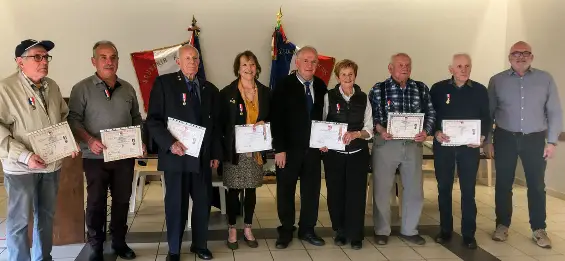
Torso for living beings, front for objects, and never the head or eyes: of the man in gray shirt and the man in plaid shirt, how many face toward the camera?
2

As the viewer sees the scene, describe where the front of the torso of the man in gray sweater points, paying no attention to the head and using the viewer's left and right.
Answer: facing the viewer and to the right of the viewer

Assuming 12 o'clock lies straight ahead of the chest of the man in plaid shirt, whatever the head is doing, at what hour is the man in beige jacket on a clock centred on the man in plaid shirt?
The man in beige jacket is roughly at 2 o'clock from the man in plaid shirt.

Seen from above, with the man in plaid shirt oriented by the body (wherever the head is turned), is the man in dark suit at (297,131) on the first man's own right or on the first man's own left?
on the first man's own right

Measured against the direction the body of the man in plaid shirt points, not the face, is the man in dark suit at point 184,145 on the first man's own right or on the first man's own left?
on the first man's own right

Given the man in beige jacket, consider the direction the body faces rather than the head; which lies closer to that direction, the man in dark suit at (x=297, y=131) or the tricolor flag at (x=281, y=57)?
the man in dark suit

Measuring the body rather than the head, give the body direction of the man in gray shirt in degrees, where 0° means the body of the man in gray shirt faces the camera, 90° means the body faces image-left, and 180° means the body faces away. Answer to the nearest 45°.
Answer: approximately 0°

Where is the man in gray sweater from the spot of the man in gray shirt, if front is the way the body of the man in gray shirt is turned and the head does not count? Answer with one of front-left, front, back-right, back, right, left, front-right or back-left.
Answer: front-right

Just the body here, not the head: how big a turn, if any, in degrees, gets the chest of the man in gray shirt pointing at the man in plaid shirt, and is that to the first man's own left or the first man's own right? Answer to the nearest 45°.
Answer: approximately 45° to the first man's own right
